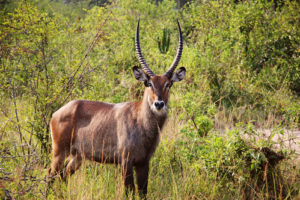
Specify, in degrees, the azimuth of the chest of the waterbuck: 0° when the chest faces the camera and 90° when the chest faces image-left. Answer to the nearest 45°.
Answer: approximately 315°
